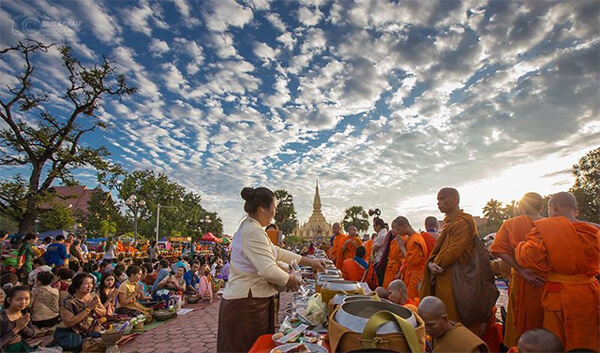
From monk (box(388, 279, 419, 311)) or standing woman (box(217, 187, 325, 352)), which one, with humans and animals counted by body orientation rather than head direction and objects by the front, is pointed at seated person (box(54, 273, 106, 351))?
the monk

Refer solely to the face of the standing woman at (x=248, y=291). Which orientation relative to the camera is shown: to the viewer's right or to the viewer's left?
to the viewer's right

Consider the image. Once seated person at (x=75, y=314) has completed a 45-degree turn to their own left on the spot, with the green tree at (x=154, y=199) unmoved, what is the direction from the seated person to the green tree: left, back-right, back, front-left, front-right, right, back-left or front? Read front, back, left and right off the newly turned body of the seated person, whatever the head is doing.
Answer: left

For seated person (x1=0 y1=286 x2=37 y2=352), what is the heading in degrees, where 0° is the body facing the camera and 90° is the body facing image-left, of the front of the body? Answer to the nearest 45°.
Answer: approximately 315°

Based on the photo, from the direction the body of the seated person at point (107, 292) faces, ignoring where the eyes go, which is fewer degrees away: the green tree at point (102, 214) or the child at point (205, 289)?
the child

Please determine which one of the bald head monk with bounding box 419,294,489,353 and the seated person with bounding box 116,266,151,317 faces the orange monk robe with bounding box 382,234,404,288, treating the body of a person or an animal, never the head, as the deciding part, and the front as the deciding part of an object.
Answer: the seated person

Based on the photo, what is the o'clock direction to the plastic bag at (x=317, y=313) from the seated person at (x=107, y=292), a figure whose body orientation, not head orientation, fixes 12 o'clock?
The plastic bag is roughly at 1 o'clock from the seated person.

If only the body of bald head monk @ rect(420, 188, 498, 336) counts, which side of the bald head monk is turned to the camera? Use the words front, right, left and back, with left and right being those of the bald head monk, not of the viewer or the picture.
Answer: left

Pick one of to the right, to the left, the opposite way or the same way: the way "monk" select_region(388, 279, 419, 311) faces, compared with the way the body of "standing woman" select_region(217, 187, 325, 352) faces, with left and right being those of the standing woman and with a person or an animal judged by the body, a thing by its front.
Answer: the opposite way

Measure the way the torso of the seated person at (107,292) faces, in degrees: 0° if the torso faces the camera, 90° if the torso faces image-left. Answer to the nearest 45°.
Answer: approximately 315°

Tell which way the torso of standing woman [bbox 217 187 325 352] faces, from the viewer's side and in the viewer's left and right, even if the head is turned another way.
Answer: facing to the right of the viewer

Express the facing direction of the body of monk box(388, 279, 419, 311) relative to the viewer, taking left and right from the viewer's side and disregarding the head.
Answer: facing to the left of the viewer

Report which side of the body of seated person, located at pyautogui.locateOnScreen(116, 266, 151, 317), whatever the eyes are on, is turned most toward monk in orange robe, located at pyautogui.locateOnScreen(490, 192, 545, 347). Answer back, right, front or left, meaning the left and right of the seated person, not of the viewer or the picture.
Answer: front

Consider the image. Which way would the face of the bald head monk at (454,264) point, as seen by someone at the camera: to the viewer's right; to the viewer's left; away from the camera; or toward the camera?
to the viewer's left

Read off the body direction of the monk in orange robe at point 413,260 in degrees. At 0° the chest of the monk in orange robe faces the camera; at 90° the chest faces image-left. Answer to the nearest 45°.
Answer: approximately 90°

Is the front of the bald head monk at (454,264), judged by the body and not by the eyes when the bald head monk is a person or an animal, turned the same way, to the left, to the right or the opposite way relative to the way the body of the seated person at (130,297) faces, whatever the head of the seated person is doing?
the opposite way
